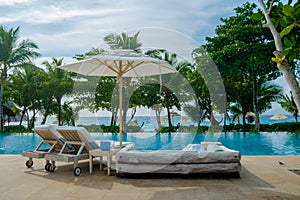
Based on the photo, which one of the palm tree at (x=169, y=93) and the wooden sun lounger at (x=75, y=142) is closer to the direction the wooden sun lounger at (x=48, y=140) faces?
the palm tree

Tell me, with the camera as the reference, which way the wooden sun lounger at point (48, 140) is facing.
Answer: facing away from the viewer and to the right of the viewer

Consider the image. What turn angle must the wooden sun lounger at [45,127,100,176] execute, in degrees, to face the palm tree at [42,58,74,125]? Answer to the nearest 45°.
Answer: approximately 45° to its left

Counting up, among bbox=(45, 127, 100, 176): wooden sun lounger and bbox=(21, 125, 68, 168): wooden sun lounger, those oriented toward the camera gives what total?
0

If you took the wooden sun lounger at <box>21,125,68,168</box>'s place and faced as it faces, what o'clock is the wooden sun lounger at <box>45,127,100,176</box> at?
the wooden sun lounger at <box>45,127,100,176</box> is roughly at 3 o'clock from the wooden sun lounger at <box>21,125,68,168</box>.

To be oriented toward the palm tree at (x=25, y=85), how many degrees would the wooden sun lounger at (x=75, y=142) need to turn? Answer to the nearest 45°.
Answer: approximately 45° to its left

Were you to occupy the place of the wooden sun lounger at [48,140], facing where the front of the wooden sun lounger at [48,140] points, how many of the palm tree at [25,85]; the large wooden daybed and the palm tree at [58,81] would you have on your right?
1

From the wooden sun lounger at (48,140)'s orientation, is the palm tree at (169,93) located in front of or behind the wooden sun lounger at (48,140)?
in front

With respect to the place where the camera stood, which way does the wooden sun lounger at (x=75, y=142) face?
facing away from the viewer and to the right of the viewer

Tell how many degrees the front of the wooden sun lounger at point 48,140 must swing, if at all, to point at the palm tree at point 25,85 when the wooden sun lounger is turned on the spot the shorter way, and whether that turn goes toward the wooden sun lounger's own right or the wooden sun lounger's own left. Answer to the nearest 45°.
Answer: approximately 45° to the wooden sun lounger's own left
